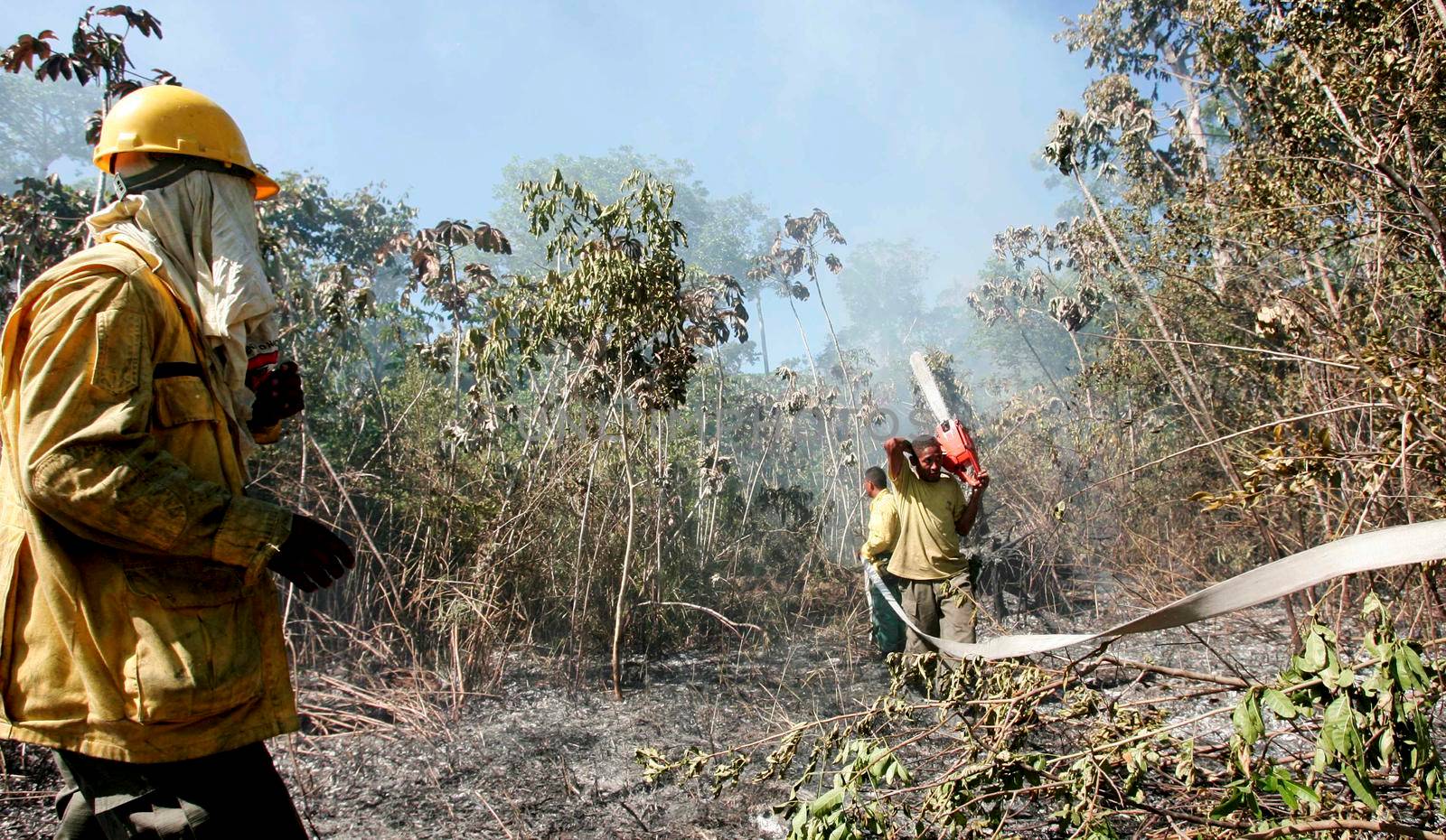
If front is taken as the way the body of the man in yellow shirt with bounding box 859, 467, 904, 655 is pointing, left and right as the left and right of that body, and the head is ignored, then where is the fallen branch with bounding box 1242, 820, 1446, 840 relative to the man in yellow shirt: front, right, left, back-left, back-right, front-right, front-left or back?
left

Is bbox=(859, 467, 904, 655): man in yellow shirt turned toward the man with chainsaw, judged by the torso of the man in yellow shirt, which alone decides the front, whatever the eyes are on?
no

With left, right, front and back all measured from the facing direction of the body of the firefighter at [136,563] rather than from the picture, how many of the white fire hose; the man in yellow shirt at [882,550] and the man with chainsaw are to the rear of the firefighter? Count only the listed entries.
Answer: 0

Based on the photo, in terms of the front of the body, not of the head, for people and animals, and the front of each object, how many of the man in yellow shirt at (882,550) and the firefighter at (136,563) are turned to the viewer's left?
1

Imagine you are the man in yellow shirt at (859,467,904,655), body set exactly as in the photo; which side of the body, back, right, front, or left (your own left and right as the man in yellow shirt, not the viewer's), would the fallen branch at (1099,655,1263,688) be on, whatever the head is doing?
left

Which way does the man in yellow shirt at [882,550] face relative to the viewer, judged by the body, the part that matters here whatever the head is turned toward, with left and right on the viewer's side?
facing to the left of the viewer

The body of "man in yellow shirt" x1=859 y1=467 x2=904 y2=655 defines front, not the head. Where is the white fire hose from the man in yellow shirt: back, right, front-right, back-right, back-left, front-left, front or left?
left

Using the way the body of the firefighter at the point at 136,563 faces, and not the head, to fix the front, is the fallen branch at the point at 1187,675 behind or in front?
in front

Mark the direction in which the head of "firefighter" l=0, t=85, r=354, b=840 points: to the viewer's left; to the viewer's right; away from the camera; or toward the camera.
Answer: to the viewer's right

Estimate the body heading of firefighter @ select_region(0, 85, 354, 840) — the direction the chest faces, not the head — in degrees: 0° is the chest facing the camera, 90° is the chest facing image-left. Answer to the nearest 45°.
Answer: approximately 270°

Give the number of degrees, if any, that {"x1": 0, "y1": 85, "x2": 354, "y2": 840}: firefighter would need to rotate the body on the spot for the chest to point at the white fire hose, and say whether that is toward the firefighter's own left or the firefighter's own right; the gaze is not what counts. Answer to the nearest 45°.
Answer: approximately 45° to the firefighter's own left
